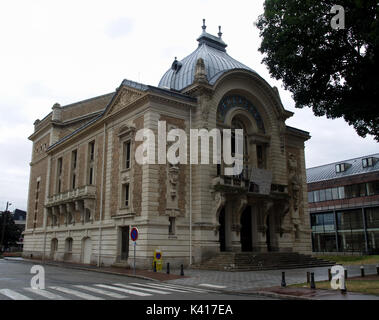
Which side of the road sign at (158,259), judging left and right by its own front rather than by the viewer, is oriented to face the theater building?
back

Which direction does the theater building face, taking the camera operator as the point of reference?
facing the viewer and to the right of the viewer

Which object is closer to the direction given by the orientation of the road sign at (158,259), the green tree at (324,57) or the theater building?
the green tree

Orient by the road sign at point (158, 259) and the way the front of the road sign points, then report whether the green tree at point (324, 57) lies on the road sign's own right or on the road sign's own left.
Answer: on the road sign's own left

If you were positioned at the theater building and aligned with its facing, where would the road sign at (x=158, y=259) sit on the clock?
The road sign is roughly at 2 o'clock from the theater building.

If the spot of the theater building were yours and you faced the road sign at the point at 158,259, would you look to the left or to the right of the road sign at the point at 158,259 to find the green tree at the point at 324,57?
left

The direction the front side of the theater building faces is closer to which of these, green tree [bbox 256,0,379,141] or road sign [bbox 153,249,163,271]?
the green tree

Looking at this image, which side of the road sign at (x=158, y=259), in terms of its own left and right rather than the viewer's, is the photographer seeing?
front

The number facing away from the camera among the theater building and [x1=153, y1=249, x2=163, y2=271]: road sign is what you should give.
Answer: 0
